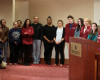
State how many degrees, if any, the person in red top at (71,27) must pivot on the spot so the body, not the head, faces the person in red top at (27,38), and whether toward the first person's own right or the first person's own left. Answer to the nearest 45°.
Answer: approximately 90° to the first person's own right

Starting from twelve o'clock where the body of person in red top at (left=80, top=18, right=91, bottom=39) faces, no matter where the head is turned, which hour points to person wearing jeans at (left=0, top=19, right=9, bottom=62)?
The person wearing jeans is roughly at 2 o'clock from the person in red top.

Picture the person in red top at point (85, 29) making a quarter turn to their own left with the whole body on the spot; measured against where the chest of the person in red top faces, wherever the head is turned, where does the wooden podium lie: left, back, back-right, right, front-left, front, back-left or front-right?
front-right

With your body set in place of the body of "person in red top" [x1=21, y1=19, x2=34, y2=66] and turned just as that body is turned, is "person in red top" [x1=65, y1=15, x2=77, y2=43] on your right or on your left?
on your left

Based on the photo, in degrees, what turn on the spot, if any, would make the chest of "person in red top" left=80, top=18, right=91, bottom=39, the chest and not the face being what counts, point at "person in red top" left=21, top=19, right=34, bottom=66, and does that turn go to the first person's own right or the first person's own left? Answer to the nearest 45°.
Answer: approximately 90° to the first person's own right

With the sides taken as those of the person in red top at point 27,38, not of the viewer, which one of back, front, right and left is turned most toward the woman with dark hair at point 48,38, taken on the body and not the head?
left

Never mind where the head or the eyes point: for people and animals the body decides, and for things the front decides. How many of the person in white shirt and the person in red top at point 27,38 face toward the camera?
2

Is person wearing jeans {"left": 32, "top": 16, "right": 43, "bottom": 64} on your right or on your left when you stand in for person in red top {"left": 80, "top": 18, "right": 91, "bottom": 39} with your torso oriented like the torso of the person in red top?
on your right

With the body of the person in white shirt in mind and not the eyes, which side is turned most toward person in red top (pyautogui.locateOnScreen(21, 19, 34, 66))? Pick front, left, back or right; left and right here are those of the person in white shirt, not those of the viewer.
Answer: right

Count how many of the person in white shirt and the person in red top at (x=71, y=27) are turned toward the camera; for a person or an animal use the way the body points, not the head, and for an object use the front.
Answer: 2
